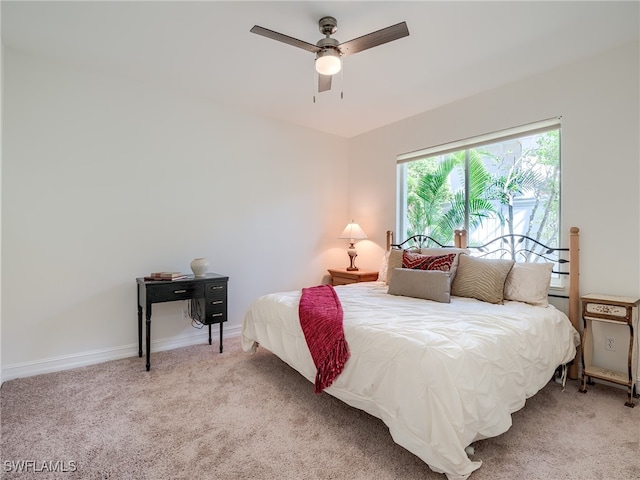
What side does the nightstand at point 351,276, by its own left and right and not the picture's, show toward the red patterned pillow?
left

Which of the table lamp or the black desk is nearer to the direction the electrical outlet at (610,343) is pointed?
the black desk

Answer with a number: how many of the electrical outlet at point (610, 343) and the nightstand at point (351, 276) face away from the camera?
0

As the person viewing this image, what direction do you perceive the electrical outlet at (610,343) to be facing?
facing the viewer

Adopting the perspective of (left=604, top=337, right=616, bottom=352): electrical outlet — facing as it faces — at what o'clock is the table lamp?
The table lamp is roughly at 3 o'clock from the electrical outlet.

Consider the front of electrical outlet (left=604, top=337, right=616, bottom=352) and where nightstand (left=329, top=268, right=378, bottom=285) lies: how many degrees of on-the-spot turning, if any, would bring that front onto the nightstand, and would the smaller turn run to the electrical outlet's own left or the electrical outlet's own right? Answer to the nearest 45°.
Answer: approximately 90° to the electrical outlet's own right

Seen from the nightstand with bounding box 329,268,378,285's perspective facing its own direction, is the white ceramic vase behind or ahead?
ahead

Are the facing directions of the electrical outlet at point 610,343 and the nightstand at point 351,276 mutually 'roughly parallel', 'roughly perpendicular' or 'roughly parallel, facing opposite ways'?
roughly parallel

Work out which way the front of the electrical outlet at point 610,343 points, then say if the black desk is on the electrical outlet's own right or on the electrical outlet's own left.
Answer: on the electrical outlet's own right

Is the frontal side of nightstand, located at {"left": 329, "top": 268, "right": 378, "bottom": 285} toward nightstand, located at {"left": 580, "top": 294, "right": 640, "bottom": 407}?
no

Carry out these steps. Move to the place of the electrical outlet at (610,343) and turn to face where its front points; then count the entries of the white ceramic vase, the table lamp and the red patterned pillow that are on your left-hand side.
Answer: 0

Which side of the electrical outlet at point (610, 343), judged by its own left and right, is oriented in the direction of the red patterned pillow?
right

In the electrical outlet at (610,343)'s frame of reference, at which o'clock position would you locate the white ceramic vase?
The white ceramic vase is roughly at 2 o'clock from the electrical outlet.

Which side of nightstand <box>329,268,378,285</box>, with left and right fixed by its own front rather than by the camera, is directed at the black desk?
front
